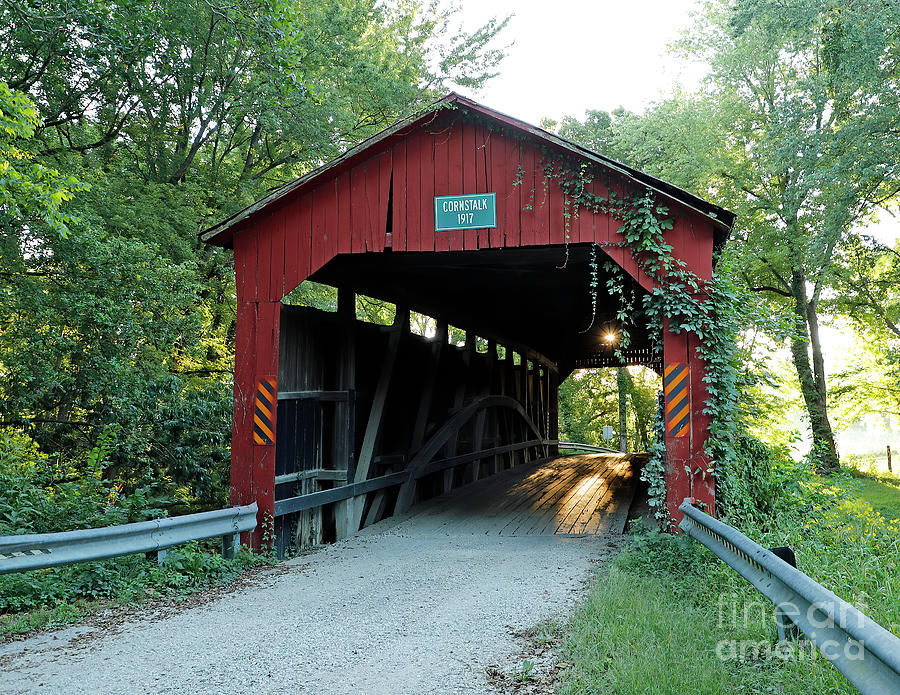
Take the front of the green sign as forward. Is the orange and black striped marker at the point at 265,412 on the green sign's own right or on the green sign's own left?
on the green sign's own right

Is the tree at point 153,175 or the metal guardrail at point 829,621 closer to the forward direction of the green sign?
the metal guardrail

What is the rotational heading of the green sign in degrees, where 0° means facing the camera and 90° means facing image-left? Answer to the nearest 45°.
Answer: approximately 0°

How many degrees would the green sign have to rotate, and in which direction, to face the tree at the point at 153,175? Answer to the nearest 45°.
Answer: approximately 135° to its right

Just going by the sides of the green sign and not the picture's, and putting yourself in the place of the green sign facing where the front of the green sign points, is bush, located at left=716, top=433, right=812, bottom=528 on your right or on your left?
on your left

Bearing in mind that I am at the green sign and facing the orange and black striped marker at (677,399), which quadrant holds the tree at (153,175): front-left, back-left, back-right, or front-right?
back-left

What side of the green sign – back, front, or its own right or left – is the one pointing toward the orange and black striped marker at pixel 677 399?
left

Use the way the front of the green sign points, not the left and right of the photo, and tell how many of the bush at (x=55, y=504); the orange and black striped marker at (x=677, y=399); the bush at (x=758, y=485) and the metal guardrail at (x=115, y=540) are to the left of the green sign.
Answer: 2

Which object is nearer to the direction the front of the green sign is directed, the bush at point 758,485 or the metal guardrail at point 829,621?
the metal guardrail

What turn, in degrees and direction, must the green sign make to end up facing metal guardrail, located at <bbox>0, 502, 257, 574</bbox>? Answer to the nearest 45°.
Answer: approximately 45° to its right

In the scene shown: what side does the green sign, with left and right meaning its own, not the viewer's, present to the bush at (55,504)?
right

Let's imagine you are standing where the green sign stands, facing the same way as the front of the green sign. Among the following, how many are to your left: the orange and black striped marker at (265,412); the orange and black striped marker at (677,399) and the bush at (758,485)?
2

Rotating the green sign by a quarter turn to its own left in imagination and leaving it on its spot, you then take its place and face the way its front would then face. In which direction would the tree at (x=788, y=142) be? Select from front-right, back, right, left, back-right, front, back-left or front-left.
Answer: front-left
